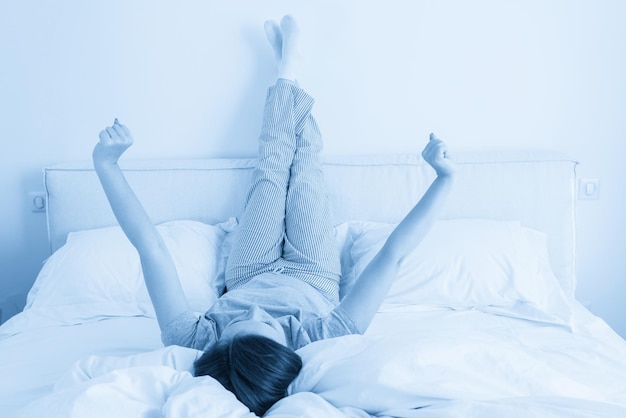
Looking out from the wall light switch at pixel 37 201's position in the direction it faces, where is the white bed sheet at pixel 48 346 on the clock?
The white bed sheet is roughly at 12 o'clock from the wall light switch.

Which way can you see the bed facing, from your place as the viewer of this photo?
facing the viewer

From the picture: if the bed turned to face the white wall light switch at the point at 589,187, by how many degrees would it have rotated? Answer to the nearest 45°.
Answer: approximately 135° to its left

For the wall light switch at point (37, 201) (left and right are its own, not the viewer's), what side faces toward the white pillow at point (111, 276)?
front

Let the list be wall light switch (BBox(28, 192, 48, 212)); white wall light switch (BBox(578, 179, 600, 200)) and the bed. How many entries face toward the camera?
3

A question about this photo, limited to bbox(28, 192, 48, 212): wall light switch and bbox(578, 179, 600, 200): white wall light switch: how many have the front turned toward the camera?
2

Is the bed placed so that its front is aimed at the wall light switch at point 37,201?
no

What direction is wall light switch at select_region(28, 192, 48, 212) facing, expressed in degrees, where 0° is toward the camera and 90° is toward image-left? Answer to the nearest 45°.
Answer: approximately 0°

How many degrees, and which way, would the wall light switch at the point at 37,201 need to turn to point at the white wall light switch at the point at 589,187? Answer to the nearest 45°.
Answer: approximately 45° to its left

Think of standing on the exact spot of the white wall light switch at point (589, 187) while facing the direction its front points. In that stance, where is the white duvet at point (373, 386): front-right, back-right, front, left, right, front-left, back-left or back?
front
